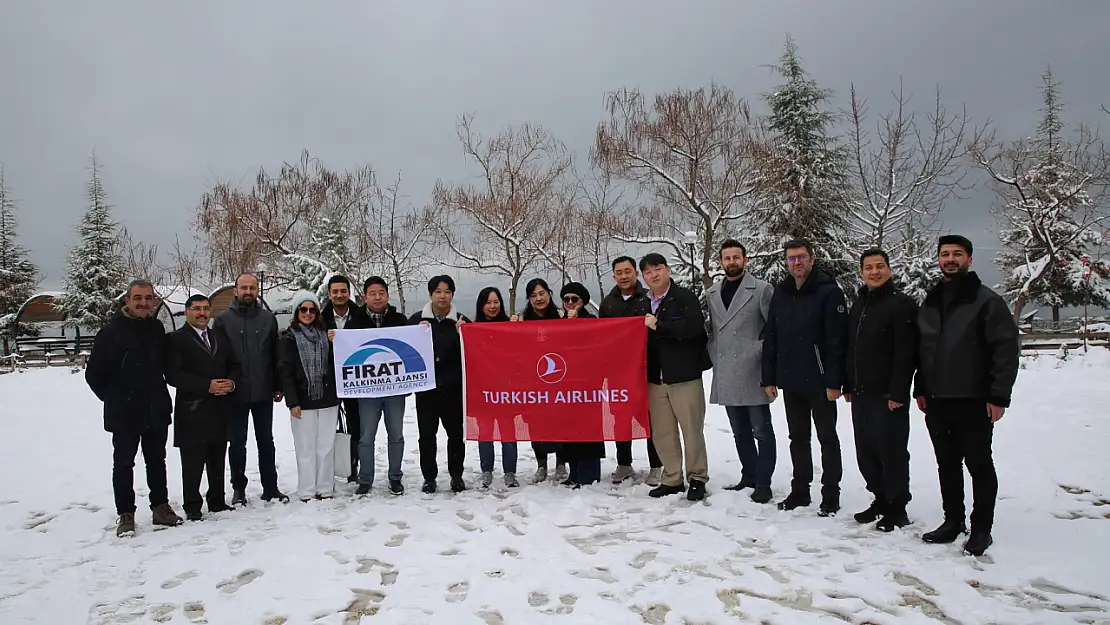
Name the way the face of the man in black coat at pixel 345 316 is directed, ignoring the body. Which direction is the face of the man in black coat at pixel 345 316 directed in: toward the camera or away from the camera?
toward the camera

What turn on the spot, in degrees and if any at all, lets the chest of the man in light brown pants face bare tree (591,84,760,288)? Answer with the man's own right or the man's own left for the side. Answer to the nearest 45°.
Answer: approximately 135° to the man's own right

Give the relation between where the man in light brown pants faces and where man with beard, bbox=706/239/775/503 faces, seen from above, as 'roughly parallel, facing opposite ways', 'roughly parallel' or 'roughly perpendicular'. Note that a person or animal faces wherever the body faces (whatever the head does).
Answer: roughly parallel

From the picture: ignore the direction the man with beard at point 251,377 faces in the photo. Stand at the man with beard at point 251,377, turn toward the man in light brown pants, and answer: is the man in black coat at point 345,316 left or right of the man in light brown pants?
left

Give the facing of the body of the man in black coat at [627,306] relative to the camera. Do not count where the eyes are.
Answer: toward the camera

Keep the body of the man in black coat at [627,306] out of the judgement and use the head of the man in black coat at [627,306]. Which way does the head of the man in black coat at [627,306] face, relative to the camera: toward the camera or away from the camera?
toward the camera

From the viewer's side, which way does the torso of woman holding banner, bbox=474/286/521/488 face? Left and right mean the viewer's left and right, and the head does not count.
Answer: facing the viewer

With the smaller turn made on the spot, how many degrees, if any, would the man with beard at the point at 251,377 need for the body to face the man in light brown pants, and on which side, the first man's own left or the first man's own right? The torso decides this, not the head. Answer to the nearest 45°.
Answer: approximately 45° to the first man's own left

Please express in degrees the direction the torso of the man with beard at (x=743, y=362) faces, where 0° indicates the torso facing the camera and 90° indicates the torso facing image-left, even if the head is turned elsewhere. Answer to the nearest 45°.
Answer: approximately 45°

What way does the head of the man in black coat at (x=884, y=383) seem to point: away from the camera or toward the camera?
toward the camera

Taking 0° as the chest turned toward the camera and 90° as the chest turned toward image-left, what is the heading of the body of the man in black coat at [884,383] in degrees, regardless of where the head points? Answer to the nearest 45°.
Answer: approximately 45°

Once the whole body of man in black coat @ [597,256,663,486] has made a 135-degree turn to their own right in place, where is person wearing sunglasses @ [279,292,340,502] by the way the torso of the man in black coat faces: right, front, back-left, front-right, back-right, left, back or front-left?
front-left

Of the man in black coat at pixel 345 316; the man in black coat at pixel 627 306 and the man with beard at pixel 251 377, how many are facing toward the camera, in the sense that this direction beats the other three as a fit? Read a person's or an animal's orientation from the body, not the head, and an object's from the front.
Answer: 3

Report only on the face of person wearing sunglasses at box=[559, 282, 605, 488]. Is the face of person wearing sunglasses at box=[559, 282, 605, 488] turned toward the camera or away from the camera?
toward the camera
